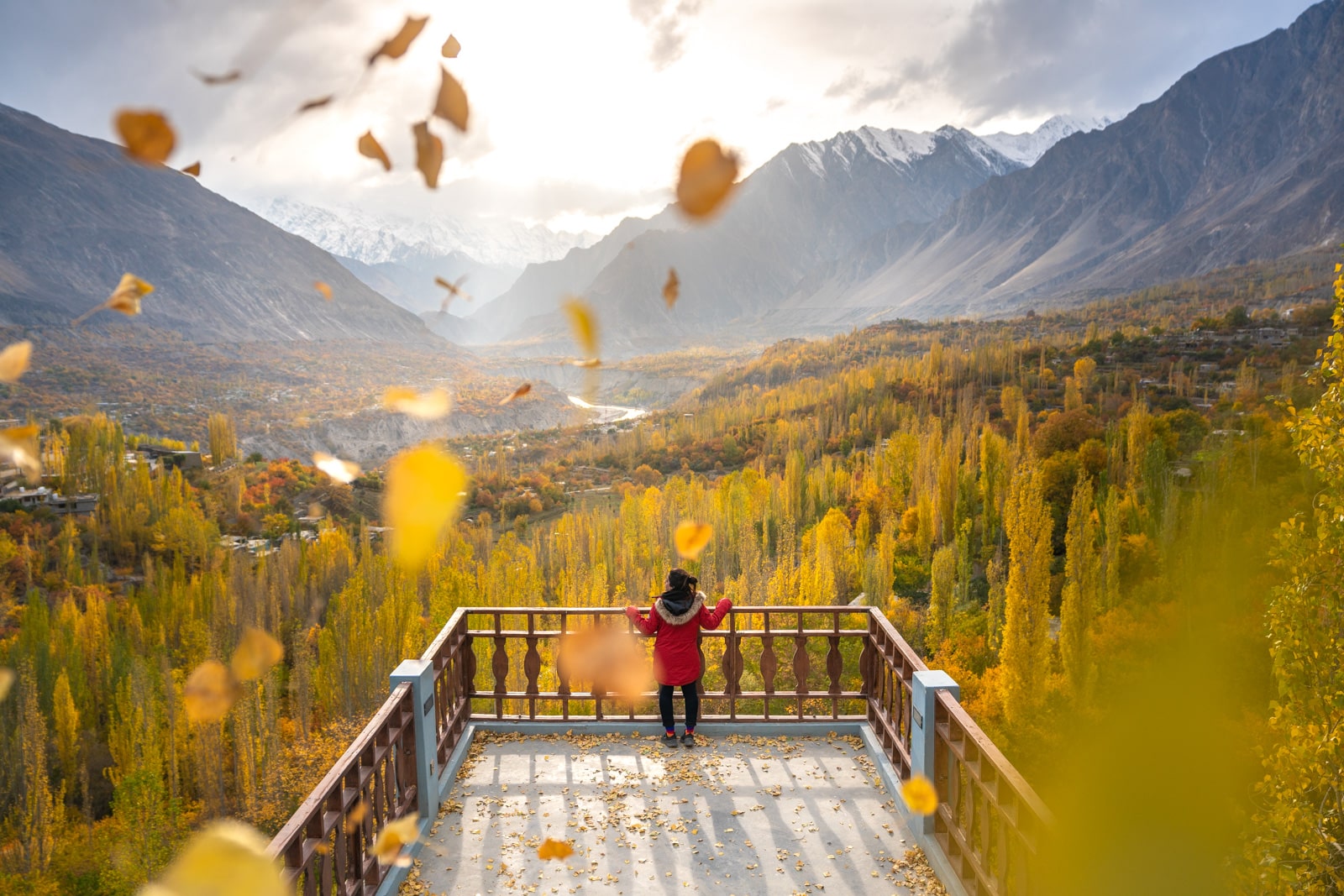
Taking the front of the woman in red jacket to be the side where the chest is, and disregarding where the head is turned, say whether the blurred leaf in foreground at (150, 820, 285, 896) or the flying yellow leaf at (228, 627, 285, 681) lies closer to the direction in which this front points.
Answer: the flying yellow leaf

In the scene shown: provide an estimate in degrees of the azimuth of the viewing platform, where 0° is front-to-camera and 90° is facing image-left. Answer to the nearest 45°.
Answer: approximately 180°

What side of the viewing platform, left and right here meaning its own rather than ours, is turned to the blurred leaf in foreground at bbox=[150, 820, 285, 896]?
back

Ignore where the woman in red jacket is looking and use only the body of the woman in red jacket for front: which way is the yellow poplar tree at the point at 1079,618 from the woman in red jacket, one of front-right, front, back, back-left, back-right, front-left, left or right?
front-right

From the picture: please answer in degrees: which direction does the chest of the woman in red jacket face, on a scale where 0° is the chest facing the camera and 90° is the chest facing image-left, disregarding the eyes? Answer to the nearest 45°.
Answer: approximately 180°

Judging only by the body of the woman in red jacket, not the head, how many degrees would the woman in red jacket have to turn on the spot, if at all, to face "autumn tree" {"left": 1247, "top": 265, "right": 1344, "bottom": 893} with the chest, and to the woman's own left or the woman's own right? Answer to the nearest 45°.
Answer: approximately 90° to the woman's own right

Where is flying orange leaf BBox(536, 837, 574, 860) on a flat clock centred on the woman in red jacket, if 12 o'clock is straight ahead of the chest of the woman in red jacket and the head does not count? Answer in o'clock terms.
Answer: The flying orange leaf is roughly at 7 o'clock from the woman in red jacket.
